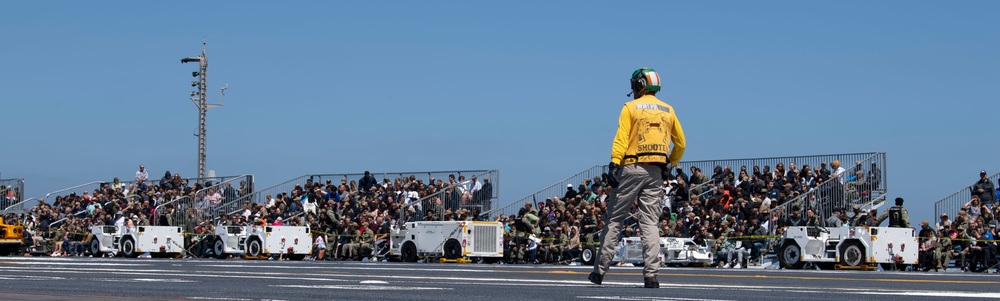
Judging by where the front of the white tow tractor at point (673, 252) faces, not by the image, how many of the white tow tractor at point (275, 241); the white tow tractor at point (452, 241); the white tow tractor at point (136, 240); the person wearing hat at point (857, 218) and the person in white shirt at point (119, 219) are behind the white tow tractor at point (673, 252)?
1

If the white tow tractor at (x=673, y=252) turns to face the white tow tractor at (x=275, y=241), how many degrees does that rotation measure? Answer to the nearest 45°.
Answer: approximately 45° to its right

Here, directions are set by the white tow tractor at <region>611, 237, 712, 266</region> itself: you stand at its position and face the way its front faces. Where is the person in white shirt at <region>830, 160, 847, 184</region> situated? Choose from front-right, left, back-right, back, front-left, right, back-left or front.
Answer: back-right

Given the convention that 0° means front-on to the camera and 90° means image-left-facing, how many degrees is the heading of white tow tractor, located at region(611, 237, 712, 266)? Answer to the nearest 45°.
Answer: approximately 90°

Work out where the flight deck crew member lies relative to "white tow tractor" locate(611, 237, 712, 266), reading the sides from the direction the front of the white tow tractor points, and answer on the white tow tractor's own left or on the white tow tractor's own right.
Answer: on the white tow tractor's own left

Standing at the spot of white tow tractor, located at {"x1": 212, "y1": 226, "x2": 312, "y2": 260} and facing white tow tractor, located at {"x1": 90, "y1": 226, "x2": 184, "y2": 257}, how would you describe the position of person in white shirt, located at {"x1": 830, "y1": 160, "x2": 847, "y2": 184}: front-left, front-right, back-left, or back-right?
back-right

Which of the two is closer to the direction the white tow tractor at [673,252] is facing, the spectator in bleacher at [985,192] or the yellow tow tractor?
the yellow tow tractor

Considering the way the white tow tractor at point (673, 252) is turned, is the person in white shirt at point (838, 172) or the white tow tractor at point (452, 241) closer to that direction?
the white tow tractor

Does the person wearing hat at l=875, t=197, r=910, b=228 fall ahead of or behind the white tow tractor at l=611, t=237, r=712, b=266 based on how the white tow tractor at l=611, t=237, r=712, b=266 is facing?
behind

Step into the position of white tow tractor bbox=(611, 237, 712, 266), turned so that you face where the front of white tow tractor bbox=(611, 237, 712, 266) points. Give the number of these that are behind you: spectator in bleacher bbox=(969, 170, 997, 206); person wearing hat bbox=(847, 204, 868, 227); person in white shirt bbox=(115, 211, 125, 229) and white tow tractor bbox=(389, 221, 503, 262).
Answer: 2

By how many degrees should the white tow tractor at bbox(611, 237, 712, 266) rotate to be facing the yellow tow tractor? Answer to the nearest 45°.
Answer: approximately 45° to its right

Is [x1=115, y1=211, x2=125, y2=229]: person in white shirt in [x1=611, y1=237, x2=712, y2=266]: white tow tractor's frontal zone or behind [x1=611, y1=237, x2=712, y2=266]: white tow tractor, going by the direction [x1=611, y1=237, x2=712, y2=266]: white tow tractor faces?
frontal zone

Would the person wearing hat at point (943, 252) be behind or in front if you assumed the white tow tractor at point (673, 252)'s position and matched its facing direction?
behind

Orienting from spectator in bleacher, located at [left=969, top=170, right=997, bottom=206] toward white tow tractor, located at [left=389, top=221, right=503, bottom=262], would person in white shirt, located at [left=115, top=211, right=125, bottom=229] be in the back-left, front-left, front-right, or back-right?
front-right

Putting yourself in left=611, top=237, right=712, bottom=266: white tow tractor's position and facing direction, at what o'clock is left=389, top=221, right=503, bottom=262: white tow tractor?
left=389, top=221, right=503, bottom=262: white tow tractor is roughly at 1 o'clock from left=611, top=237, right=712, bottom=266: white tow tractor.
